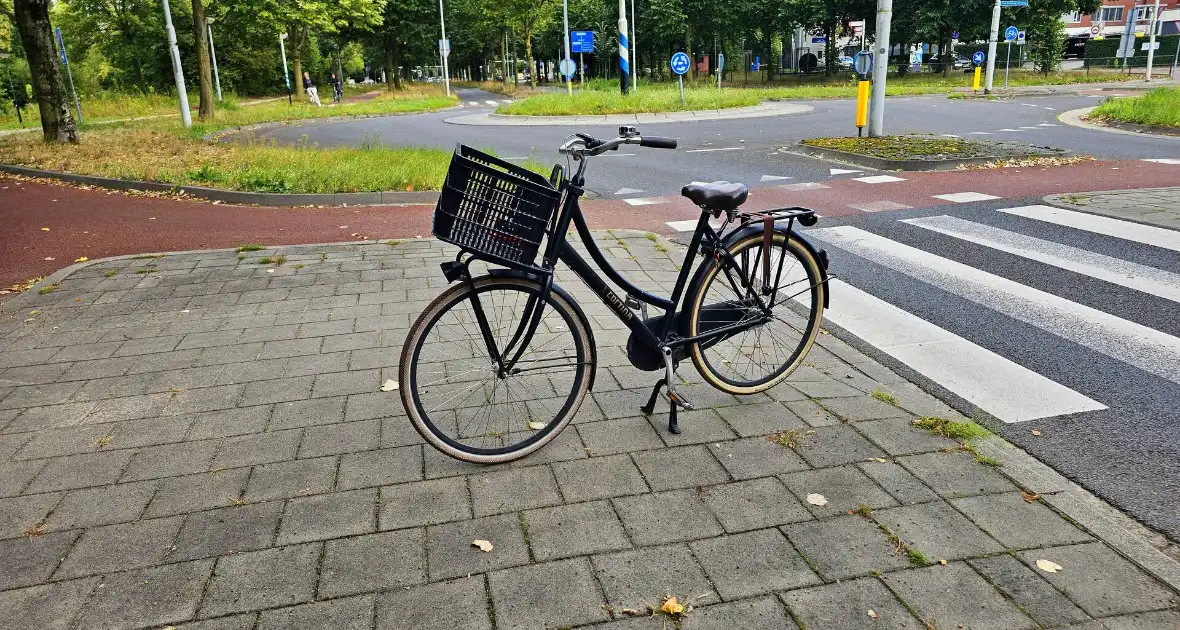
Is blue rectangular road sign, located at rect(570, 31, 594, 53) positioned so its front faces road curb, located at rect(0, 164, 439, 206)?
yes

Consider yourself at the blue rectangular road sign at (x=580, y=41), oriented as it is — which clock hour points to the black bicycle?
The black bicycle is roughly at 12 o'clock from the blue rectangular road sign.

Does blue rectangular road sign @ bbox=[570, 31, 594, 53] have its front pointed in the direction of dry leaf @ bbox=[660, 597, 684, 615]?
yes

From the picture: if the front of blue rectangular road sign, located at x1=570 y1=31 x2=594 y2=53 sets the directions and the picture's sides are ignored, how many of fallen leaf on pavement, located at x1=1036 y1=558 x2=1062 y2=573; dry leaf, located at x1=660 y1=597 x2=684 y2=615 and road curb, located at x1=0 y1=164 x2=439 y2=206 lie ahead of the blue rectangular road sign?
3

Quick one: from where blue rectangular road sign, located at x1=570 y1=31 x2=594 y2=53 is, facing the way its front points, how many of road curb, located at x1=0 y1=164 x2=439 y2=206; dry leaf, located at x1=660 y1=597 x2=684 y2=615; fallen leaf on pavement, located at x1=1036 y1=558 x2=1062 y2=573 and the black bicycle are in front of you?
4

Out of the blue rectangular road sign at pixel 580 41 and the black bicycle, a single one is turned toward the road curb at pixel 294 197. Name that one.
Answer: the blue rectangular road sign

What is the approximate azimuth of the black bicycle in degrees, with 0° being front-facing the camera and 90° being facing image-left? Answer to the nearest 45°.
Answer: approximately 45°

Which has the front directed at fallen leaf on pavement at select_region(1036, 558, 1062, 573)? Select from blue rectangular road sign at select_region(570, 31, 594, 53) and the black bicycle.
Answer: the blue rectangular road sign

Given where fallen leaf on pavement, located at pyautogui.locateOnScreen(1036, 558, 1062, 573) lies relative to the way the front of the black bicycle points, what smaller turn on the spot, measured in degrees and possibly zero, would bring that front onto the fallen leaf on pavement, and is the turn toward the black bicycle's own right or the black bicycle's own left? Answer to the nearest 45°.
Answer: approximately 90° to the black bicycle's own left

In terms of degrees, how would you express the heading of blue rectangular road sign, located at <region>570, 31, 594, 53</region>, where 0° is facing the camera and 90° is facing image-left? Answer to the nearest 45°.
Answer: approximately 0°

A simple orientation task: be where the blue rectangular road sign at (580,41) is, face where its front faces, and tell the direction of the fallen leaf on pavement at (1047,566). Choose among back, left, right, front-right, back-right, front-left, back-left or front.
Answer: front

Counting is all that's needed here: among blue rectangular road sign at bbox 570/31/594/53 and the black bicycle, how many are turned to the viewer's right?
0
